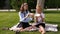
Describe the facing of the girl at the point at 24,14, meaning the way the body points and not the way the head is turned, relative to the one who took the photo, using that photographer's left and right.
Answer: facing the viewer and to the right of the viewer
